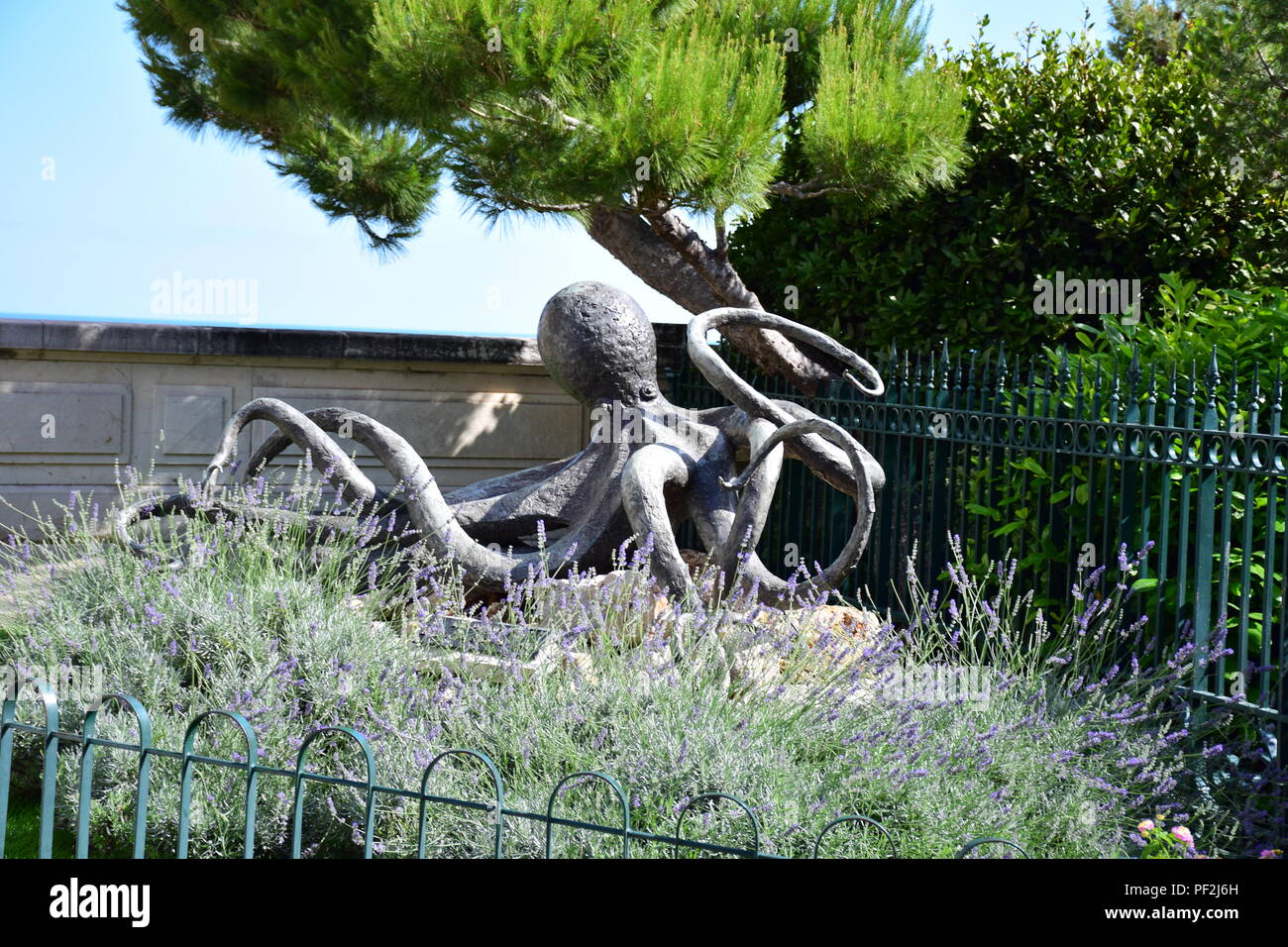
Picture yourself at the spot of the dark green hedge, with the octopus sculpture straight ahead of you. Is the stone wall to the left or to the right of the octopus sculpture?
right

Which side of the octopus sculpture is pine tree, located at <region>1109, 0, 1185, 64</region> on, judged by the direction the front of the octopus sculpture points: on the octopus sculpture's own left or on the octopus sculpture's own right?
on the octopus sculpture's own left

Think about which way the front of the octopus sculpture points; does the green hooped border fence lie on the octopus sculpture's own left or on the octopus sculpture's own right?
on the octopus sculpture's own right
